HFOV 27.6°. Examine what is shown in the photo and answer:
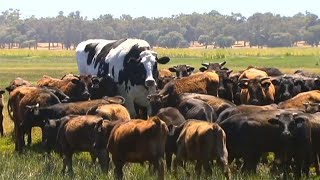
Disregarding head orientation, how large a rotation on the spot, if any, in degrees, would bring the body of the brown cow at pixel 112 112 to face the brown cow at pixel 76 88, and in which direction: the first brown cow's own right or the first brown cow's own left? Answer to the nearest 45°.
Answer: approximately 90° to the first brown cow's own right

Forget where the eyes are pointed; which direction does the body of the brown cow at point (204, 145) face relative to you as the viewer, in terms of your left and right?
facing away from the viewer and to the left of the viewer

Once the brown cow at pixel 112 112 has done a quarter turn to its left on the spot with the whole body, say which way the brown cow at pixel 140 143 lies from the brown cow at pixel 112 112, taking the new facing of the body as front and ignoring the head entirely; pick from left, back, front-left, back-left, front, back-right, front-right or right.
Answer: front

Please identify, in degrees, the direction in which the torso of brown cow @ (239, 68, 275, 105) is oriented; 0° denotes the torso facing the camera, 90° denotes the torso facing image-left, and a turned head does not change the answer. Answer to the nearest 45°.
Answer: approximately 0°

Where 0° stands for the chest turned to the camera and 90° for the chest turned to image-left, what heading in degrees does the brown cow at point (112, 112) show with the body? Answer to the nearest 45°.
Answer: approximately 90°

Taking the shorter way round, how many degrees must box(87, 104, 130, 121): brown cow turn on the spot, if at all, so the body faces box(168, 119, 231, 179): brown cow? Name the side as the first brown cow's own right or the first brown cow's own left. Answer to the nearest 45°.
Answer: approximately 135° to the first brown cow's own left

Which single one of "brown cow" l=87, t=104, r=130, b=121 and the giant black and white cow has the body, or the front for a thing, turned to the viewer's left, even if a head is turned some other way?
the brown cow
